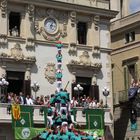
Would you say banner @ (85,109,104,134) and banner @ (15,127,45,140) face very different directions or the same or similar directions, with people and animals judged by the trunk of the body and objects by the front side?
same or similar directions

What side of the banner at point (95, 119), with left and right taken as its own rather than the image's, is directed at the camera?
front

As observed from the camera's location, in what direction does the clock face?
facing the viewer

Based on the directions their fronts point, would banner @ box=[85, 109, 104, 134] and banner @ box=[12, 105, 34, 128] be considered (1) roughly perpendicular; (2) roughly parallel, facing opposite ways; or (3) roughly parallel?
roughly parallel

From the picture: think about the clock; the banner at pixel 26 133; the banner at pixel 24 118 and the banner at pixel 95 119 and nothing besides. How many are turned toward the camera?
4

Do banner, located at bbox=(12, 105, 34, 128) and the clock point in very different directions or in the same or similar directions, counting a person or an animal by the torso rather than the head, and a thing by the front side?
same or similar directions

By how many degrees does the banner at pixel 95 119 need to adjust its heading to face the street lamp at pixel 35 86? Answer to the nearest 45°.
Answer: approximately 90° to its right

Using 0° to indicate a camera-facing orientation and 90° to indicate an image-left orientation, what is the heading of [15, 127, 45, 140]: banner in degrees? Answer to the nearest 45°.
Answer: approximately 0°
